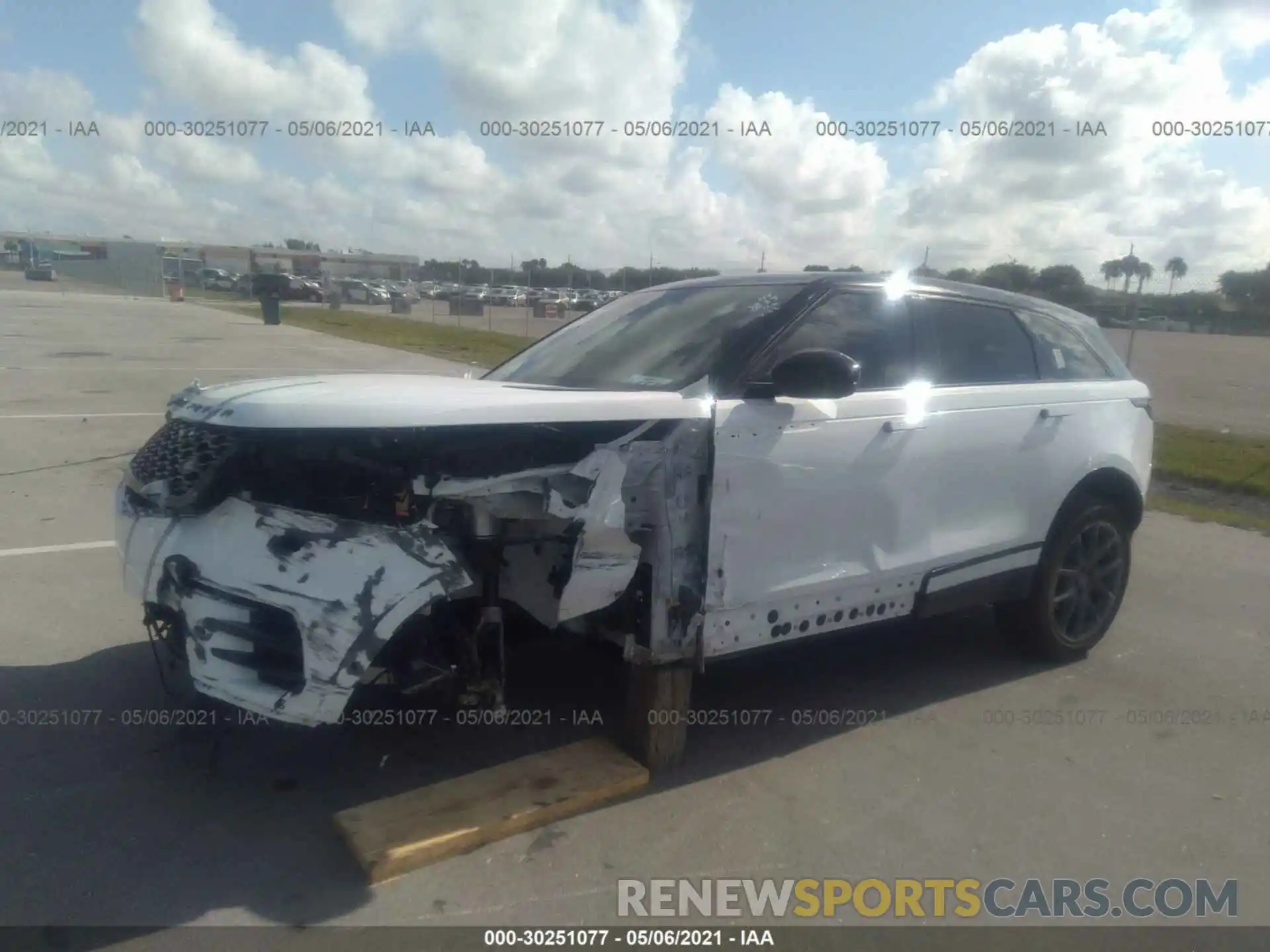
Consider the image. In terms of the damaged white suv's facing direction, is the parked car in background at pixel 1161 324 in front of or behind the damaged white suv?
behind

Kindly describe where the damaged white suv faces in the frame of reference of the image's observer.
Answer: facing the viewer and to the left of the viewer

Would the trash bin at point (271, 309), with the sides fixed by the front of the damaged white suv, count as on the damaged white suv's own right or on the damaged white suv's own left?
on the damaged white suv's own right
